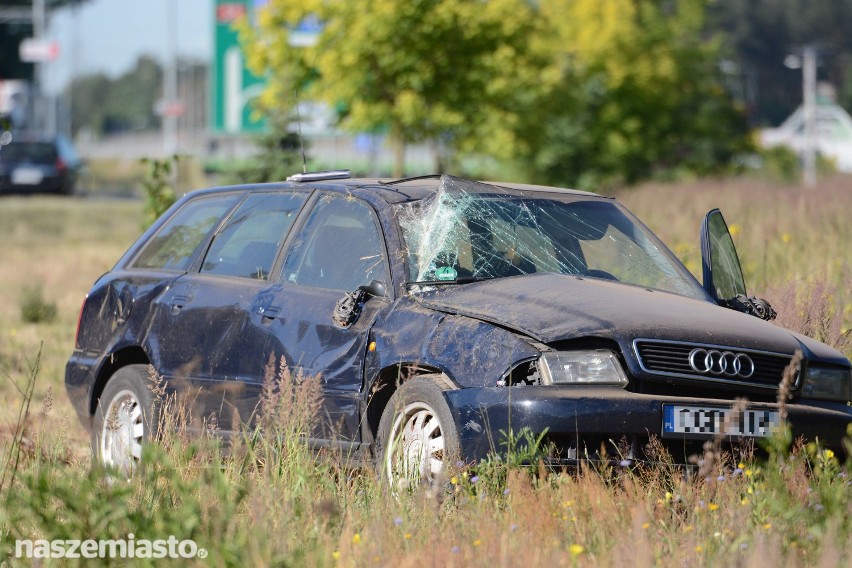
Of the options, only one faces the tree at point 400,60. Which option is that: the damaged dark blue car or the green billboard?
the green billboard

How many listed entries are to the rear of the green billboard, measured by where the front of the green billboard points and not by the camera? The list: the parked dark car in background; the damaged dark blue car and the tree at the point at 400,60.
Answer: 0

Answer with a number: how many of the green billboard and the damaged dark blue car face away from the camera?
0

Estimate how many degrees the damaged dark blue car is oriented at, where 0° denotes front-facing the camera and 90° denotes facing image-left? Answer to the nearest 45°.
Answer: approximately 315°

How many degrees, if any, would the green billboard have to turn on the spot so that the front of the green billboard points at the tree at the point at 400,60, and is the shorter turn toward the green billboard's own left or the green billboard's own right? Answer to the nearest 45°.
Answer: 0° — it already faces it

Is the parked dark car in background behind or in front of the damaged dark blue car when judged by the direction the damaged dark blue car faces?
behind

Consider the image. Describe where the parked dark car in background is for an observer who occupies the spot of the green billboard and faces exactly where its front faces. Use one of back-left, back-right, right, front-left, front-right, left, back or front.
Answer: front-right

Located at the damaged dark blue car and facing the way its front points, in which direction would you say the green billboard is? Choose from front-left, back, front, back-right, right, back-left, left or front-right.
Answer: back-left

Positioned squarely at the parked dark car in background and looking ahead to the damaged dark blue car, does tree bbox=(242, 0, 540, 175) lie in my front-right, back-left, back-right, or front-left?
front-left

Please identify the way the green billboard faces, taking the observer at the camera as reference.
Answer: facing the viewer

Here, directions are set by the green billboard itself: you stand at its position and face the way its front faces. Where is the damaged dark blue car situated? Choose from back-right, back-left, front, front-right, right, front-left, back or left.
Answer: front

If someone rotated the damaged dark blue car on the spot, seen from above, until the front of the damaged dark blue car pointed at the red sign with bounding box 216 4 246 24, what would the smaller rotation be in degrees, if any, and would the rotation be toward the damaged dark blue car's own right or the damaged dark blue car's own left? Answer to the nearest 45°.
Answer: approximately 135° to the damaged dark blue car's own left

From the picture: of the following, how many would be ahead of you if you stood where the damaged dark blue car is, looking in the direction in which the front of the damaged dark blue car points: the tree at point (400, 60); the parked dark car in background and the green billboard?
0
